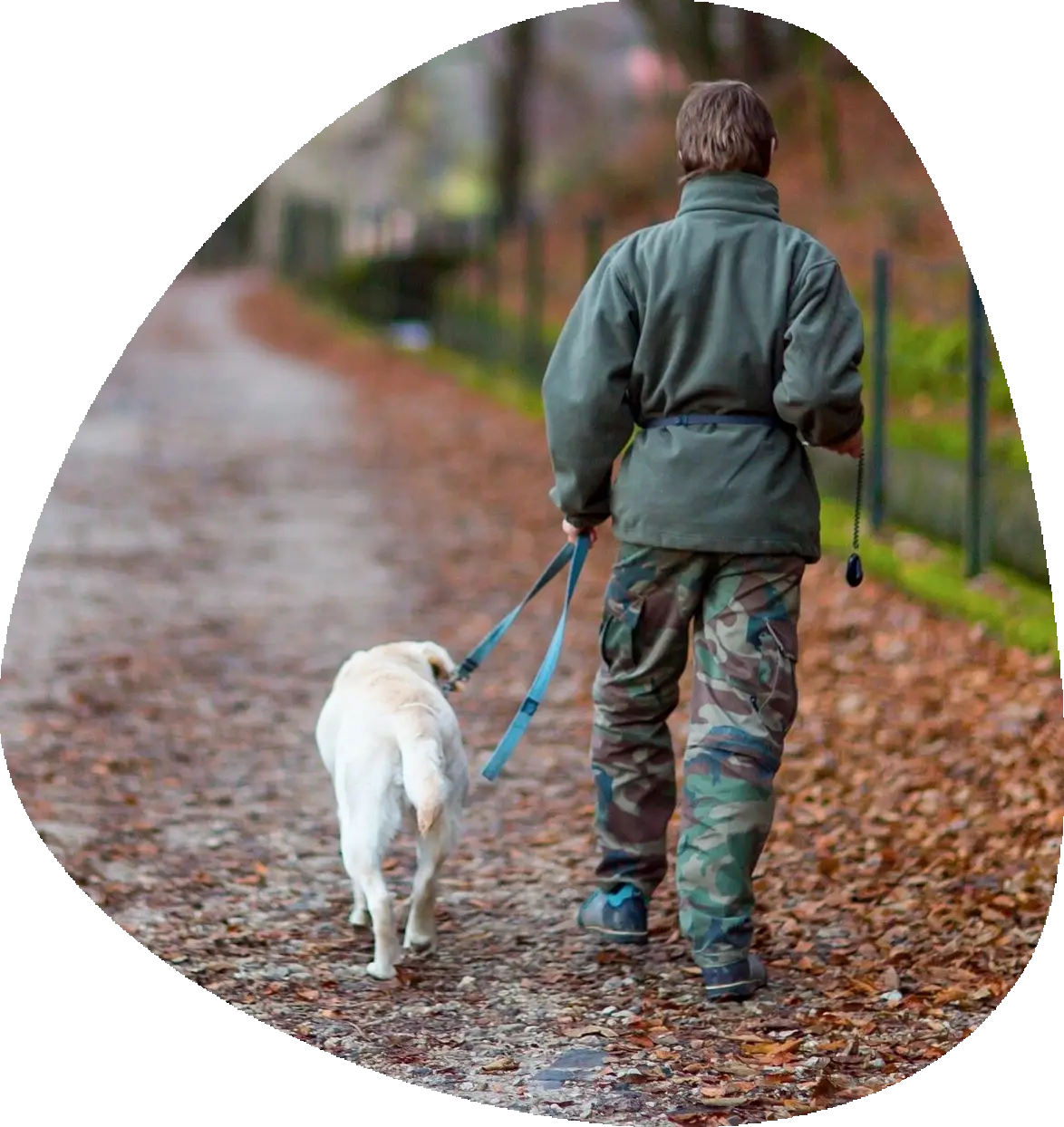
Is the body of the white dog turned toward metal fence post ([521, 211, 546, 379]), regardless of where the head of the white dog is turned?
yes

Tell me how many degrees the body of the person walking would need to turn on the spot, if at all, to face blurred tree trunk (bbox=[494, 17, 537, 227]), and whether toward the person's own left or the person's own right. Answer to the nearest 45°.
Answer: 0° — they already face it

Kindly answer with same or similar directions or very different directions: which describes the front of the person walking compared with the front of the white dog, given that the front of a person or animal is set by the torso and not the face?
same or similar directions

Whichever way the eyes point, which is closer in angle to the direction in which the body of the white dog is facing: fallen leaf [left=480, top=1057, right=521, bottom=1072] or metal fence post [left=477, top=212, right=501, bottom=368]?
the metal fence post

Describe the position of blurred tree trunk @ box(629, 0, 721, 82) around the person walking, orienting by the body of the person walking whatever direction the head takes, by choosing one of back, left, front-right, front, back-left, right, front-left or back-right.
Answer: front

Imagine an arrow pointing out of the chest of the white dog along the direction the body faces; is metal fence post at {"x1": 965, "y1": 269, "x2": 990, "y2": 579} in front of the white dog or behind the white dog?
in front

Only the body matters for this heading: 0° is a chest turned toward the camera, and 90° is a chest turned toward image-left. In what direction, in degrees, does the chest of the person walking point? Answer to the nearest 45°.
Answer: approximately 180°

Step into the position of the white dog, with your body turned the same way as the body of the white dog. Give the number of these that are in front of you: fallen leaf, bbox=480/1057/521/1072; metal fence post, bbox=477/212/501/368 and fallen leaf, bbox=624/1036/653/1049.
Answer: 1

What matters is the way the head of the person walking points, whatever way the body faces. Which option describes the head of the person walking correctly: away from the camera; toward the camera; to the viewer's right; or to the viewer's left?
away from the camera

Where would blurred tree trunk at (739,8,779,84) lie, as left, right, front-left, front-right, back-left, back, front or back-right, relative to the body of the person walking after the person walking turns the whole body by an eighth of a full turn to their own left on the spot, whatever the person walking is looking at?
front-right

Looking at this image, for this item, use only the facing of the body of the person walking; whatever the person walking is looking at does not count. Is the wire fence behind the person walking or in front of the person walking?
in front

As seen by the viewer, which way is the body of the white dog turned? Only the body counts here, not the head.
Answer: away from the camera

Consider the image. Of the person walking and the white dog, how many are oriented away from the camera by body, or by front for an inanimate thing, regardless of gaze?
2
